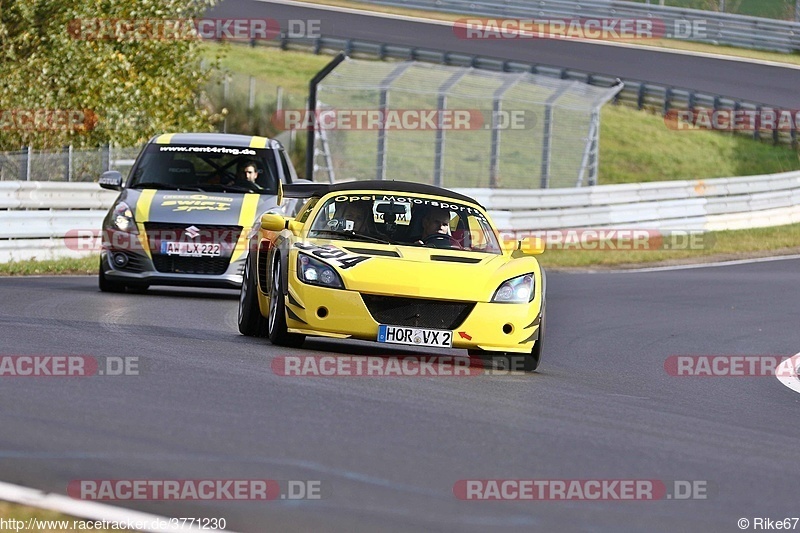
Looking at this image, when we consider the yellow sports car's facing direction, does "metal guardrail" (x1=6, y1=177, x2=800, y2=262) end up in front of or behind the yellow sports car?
behind

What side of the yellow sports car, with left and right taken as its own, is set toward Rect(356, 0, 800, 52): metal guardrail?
back

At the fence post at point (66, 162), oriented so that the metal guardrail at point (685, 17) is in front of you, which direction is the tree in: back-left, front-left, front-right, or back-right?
front-left

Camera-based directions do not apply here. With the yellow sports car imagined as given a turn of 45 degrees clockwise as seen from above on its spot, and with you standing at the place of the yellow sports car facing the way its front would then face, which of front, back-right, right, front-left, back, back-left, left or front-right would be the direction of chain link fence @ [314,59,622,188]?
back-right

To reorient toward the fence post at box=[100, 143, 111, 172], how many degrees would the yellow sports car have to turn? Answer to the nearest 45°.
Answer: approximately 180°

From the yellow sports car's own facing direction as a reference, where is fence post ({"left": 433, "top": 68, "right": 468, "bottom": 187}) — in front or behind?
behind

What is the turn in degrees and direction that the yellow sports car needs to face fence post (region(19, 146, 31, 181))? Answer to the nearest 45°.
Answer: approximately 135° to its right

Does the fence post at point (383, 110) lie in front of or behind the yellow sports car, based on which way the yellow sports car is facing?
behind

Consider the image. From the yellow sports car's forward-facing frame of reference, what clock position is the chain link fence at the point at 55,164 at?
The chain link fence is roughly at 5 o'clock from the yellow sports car.

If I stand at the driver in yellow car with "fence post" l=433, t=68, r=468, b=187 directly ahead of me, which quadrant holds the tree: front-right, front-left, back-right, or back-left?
front-left

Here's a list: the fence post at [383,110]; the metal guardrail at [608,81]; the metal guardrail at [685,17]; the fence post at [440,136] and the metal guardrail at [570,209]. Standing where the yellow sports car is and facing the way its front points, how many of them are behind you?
5

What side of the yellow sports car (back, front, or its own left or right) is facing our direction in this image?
front
